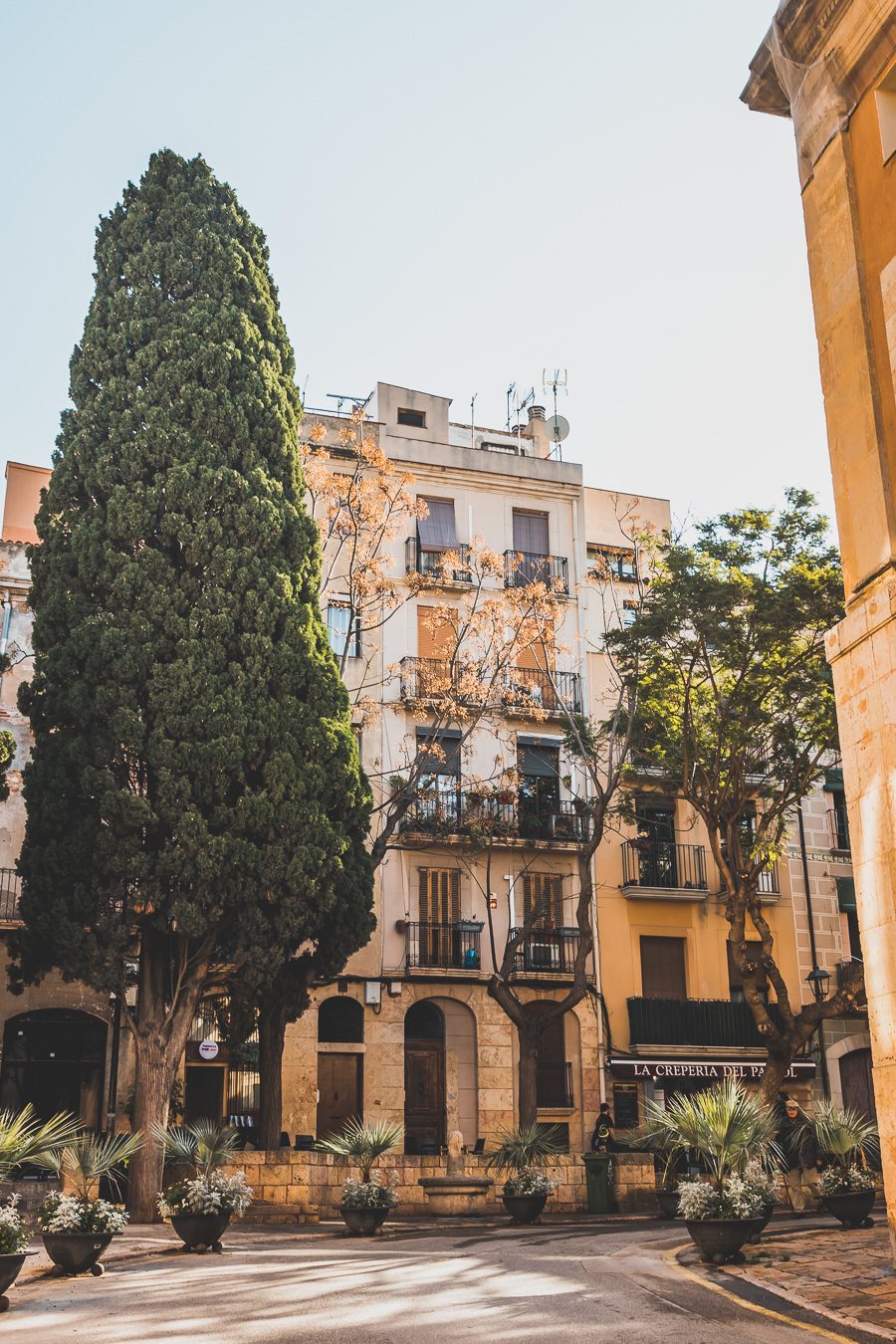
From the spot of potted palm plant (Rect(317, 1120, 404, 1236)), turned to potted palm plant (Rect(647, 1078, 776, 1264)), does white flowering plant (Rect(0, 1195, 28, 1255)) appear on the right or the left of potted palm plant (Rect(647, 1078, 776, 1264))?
right

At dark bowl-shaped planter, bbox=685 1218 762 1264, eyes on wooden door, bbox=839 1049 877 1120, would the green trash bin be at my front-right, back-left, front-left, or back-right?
front-left

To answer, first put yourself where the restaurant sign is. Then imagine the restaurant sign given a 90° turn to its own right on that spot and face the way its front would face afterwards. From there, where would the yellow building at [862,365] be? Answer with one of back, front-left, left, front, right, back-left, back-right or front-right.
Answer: left

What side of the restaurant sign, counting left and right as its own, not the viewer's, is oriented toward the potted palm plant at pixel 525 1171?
front

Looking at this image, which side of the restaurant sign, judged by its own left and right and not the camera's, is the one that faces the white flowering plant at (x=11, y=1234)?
front

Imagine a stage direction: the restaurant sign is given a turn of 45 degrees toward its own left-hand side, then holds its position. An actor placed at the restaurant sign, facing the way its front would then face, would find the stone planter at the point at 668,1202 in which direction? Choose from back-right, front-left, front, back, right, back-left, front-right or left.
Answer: front-right

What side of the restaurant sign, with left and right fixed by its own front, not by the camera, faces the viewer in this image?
front

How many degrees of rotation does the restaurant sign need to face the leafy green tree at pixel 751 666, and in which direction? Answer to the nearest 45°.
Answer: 0° — it already faces it

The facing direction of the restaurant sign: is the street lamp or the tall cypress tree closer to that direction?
the tall cypress tree

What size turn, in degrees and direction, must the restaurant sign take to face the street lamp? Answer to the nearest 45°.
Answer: approximately 135° to its left

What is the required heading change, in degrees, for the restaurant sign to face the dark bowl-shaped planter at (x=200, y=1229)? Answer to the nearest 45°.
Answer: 0° — it already faces it

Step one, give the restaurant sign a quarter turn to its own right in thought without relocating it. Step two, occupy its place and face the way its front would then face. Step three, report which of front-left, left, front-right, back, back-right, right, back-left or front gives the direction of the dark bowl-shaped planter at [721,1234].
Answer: left

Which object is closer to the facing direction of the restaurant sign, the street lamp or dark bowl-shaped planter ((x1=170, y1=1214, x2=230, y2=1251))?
the dark bowl-shaped planter

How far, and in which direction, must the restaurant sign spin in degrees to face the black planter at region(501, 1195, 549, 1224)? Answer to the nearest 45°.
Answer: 0° — it already faces it

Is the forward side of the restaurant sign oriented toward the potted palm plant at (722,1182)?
yes

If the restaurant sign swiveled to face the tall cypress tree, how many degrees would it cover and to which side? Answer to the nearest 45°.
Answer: approximately 45° to its right

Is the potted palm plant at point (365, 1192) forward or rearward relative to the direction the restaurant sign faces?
forward

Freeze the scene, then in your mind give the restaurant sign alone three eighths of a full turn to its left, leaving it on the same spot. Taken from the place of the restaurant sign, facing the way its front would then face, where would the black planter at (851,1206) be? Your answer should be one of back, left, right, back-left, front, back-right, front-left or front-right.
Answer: back-right
